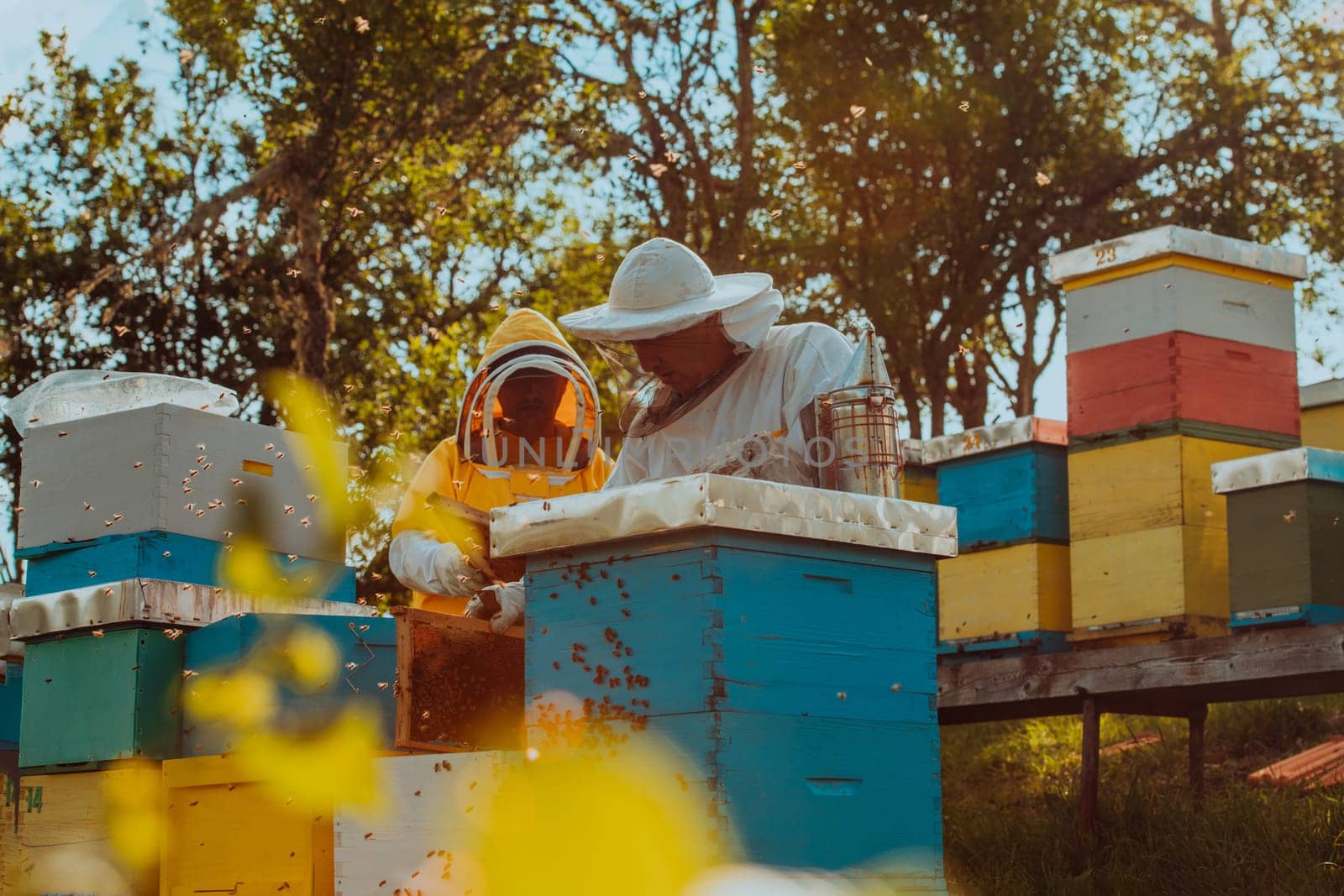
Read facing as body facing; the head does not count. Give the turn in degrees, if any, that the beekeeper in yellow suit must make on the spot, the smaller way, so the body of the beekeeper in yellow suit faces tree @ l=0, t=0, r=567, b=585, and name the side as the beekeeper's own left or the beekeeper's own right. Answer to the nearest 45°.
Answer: approximately 180°

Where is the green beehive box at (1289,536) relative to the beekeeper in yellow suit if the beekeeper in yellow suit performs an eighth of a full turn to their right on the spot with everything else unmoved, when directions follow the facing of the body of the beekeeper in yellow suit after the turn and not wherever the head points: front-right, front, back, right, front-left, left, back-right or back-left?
back-left

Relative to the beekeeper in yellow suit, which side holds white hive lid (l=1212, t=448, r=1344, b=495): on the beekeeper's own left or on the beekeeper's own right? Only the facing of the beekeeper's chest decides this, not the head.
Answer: on the beekeeper's own left

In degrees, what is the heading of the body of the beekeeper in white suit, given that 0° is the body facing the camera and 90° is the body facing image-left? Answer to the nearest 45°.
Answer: approximately 45°

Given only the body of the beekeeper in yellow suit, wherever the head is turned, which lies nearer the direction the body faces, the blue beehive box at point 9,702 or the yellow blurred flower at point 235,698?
the yellow blurred flower

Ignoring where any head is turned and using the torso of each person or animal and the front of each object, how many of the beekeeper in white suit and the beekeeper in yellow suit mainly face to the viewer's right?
0

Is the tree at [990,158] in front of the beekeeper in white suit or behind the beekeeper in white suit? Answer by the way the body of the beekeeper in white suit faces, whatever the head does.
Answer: behind

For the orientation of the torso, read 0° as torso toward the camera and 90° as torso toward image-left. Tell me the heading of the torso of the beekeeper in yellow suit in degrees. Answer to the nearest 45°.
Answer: approximately 0°
